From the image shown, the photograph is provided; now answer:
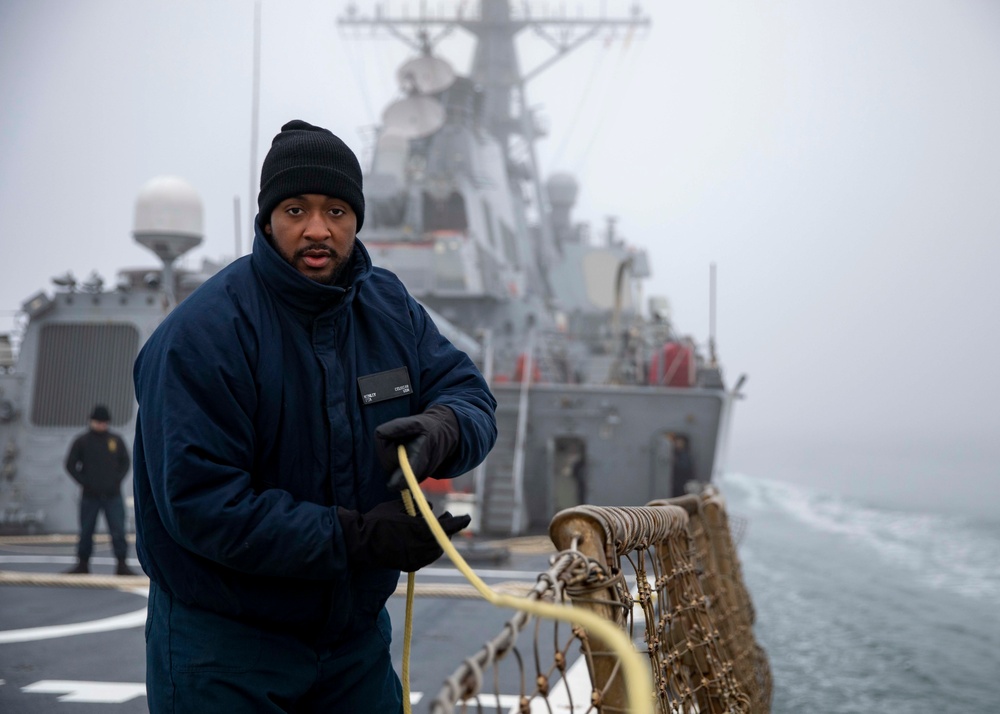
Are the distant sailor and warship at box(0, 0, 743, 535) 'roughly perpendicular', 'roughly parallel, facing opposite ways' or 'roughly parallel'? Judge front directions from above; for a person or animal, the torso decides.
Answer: roughly parallel, facing opposite ways

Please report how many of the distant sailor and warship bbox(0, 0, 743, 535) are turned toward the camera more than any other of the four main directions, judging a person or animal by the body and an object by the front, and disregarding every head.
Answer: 1

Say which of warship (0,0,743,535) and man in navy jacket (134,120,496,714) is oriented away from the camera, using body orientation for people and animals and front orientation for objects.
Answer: the warship

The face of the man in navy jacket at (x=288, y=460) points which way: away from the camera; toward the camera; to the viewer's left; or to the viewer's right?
toward the camera

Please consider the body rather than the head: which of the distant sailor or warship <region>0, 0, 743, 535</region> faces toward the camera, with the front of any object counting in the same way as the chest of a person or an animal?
the distant sailor

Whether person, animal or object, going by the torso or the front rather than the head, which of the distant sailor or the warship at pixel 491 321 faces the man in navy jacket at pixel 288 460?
the distant sailor

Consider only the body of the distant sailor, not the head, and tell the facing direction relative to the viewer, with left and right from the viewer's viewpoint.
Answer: facing the viewer

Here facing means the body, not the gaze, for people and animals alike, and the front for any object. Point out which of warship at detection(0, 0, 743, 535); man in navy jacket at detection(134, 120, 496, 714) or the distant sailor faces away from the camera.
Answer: the warship

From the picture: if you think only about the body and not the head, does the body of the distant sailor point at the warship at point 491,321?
no

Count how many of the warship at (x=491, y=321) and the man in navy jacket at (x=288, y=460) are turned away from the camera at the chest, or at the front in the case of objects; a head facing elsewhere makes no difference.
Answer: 1

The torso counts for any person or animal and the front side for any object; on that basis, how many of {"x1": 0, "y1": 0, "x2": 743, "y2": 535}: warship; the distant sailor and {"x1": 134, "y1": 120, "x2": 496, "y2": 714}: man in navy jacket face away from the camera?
1

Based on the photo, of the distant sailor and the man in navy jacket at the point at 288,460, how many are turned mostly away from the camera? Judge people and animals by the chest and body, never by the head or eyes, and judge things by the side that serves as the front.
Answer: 0

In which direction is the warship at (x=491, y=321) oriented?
away from the camera
